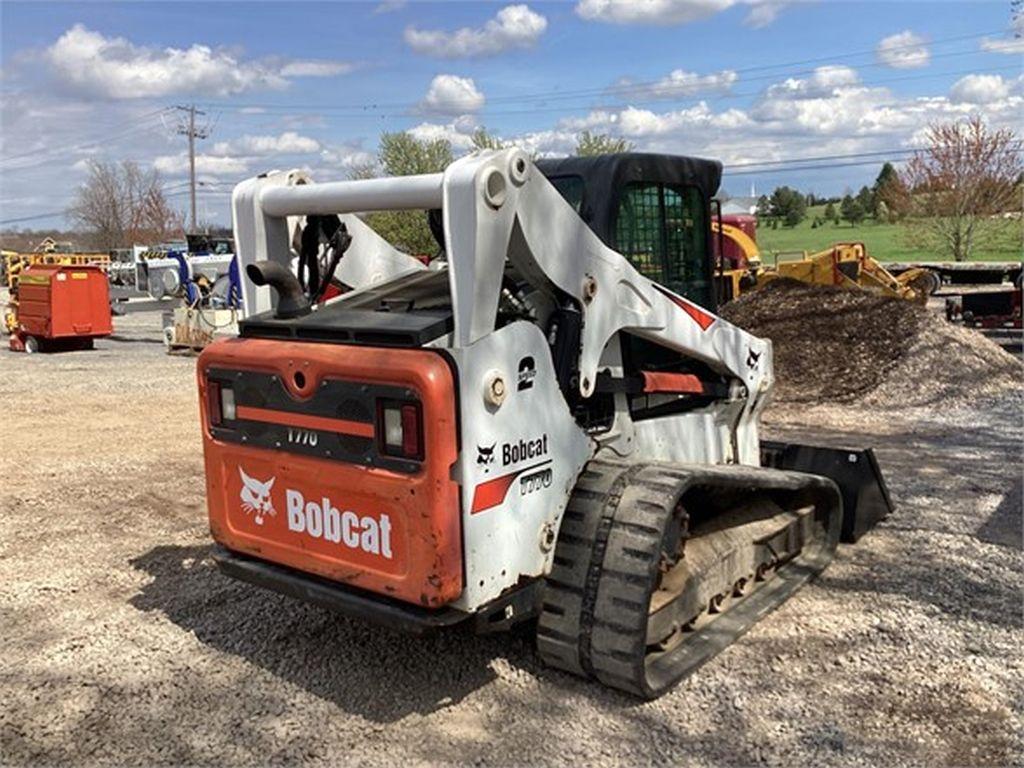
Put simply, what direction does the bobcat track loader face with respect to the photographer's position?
facing away from the viewer and to the right of the viewer

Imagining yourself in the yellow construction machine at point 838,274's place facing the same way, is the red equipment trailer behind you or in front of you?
behind

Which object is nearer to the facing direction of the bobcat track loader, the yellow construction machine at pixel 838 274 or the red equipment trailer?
the yellow construction machine

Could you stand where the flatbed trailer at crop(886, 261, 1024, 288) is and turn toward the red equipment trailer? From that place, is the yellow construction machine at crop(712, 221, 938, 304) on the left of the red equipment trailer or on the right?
left

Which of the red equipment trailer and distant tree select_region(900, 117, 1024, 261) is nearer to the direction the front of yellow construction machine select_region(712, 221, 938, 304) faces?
the distant tree

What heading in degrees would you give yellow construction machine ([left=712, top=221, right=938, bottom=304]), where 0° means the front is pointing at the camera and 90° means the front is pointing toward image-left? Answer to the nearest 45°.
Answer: approximately 270°

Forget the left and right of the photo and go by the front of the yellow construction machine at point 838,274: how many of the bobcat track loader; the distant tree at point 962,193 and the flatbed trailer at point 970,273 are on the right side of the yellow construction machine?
1

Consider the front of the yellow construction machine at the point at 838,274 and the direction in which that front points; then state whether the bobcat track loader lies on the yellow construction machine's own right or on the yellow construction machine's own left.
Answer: on the yellow construction machine's own right
